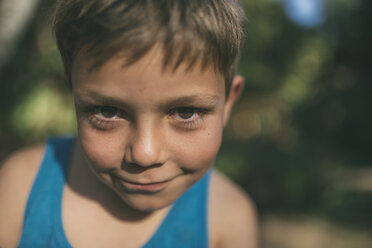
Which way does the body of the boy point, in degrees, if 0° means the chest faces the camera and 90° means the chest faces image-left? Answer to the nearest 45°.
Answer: approximately 0°
